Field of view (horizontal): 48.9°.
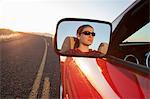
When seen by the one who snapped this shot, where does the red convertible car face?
facing away from the viewer and to the left of the viewer
